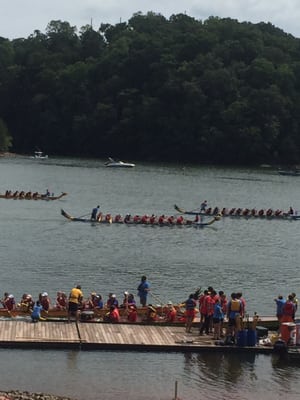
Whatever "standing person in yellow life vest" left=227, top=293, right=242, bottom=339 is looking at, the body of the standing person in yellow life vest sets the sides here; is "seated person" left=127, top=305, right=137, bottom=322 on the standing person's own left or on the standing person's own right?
on the standing person's own left

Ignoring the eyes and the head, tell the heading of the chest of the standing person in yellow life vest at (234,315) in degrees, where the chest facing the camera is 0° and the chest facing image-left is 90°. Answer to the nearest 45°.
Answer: approximately 180°

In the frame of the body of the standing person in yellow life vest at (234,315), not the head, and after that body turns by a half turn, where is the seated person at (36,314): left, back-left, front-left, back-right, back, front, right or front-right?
right

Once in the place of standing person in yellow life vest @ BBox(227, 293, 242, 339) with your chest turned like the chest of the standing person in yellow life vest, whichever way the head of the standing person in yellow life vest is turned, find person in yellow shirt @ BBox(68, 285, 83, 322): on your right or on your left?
on your left

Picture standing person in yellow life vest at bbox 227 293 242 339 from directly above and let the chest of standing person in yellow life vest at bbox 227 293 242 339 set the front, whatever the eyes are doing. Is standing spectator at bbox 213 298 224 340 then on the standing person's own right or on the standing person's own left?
on the standing person's own left

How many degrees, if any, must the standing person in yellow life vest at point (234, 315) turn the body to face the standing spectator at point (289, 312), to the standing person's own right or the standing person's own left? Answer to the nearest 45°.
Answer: approximately 45° to the standing person's own right

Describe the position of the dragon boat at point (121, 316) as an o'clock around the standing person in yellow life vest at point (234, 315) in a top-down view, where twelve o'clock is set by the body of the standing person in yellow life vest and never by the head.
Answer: The dragon boat is roughly at 10 o'clock from the standing person in yellow life vest.

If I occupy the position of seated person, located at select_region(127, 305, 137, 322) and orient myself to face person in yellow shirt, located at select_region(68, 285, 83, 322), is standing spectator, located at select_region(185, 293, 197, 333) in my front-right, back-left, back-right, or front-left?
back-left

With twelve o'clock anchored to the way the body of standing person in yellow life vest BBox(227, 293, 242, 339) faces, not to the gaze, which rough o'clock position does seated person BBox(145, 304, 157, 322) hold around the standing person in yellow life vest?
The seated person is roughly at 10 o'clock from the standing person in yellow life vest.

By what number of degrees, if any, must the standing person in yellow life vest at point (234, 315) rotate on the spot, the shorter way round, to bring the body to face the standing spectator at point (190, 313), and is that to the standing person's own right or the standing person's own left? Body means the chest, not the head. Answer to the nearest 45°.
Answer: approximately 45° to the standing person's own left
